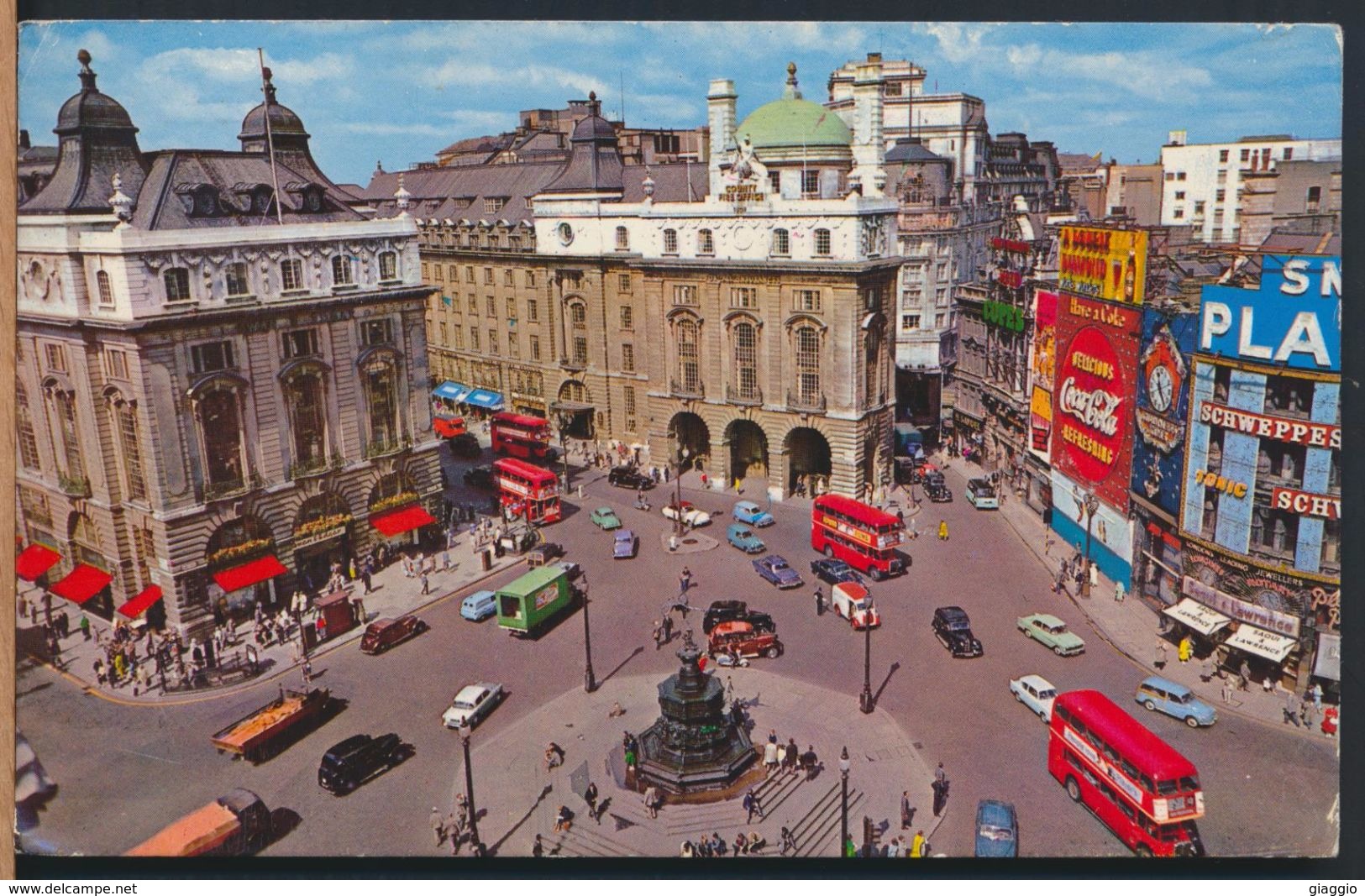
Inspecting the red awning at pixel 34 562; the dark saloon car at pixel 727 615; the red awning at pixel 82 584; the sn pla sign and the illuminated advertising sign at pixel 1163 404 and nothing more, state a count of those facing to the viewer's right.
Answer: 1

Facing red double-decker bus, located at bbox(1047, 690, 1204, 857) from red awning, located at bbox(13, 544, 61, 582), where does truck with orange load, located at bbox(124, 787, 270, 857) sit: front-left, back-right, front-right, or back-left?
front-right

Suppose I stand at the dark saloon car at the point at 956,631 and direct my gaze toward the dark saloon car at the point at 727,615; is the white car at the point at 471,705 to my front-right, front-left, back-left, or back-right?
front-left

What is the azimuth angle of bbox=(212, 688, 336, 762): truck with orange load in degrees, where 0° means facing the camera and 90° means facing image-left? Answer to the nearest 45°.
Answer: approximately 225°

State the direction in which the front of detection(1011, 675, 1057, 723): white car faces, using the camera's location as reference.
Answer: facing the viewer and to the right of the viewer

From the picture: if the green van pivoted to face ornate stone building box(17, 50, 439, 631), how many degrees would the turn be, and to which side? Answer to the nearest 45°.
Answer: approximately 135° to its left

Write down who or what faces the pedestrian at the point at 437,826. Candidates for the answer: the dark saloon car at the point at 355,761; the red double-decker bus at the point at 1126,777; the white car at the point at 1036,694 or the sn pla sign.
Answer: the sn pla sign

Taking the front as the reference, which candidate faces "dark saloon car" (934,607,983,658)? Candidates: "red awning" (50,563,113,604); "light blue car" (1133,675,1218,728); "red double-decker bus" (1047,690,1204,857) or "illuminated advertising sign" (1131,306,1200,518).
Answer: the illuminated advertising sign

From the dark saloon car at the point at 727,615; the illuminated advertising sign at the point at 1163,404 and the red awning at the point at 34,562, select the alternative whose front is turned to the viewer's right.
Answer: the dark saloon car

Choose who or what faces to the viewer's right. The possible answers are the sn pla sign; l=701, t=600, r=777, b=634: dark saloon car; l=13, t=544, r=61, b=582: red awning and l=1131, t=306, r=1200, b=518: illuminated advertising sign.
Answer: the dark saloon car

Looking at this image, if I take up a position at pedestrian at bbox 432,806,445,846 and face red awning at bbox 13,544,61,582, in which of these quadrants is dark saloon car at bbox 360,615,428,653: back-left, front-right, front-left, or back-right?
front-right

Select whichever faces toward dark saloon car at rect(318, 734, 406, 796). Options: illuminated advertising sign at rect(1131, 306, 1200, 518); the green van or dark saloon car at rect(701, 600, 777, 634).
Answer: the illuminated advertising sign

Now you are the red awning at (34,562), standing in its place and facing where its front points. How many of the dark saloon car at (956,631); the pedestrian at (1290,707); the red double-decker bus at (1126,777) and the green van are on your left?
4

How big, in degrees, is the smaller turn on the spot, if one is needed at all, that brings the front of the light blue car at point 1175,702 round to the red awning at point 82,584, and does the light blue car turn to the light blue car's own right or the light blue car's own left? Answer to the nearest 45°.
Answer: approximately 135° to the light blue car's own right

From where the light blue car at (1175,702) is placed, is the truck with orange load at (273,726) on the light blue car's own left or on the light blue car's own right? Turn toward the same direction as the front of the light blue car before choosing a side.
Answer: on the light blue car's own right

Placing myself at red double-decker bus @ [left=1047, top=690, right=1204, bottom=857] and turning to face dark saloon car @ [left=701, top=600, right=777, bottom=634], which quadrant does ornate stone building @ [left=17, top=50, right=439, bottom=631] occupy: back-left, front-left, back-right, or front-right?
front-left

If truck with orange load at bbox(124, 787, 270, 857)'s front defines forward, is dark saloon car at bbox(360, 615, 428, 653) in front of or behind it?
in front

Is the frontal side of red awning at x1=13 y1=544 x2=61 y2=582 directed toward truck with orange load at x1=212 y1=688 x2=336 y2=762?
no
